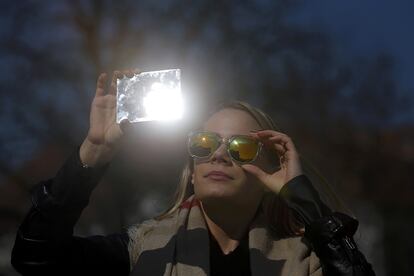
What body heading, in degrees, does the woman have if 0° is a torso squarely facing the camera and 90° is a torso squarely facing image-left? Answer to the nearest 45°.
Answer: approximately 0°
